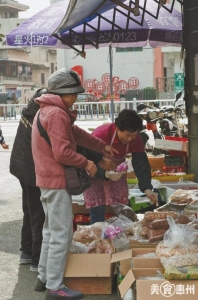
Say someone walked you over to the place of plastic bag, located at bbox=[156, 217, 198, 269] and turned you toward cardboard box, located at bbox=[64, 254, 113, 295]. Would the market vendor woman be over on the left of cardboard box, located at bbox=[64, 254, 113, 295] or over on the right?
right

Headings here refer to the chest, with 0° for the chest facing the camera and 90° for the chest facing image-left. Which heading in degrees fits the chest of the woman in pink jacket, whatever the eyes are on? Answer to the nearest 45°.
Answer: approximately 270°

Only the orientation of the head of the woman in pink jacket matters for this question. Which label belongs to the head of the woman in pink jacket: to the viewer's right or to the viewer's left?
to the viewer's right

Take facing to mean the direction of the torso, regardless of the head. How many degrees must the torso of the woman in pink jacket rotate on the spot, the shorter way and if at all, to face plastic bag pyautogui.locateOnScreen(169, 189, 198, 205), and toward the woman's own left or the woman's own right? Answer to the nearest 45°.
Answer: approximately 45° to the woman's own left

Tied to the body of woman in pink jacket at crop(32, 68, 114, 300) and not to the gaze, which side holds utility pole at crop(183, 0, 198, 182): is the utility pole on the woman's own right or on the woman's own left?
on the woman's own left

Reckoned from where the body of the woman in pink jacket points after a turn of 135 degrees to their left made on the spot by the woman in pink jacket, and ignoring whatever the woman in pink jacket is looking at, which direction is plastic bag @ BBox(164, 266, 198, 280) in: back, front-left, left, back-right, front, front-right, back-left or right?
back

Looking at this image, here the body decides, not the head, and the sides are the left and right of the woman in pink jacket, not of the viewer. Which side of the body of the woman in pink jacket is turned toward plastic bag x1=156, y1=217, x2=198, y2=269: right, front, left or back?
front
